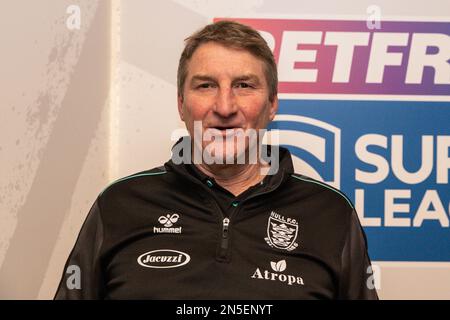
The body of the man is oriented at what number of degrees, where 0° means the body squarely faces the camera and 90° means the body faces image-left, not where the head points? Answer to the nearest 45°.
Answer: approximately 0°

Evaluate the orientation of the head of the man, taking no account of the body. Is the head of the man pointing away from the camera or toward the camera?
toward the camera
